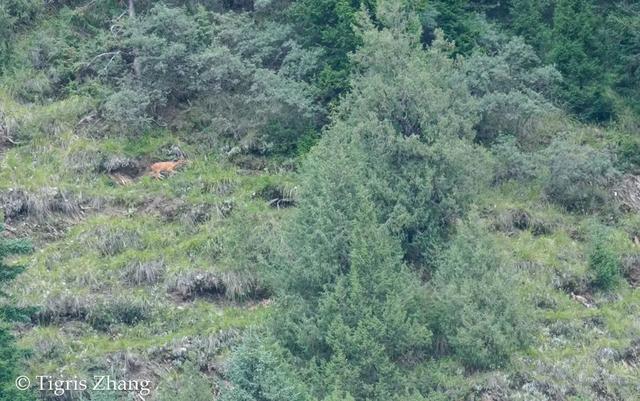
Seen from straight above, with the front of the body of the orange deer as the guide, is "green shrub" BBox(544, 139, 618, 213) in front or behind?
in front

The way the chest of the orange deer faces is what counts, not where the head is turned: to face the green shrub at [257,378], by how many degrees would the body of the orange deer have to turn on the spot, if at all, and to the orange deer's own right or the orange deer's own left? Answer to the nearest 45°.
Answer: approximately 90° to the orange deer's own right

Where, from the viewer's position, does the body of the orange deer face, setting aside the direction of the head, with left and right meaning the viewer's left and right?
facing to the right of the viewer

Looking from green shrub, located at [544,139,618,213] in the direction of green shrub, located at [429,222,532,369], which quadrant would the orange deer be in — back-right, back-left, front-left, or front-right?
front-right

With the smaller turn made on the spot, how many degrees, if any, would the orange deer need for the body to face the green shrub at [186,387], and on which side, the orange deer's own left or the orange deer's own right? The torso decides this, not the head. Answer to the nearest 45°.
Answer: approximately 90° to the orange deer's own right

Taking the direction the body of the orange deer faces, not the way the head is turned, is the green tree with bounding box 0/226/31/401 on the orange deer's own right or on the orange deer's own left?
on the orange deer's own right

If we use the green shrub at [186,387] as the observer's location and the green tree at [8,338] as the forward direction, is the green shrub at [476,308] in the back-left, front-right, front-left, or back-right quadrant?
back-right

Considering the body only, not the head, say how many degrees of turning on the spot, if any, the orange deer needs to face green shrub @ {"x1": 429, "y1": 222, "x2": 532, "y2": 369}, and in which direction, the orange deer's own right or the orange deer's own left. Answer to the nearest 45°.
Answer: approximately 45° to the orange deer's own right

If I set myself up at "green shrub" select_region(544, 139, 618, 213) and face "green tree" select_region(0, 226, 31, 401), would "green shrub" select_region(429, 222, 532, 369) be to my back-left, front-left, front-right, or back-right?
front-left
